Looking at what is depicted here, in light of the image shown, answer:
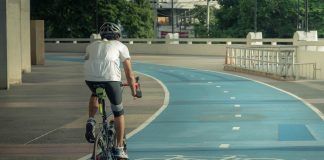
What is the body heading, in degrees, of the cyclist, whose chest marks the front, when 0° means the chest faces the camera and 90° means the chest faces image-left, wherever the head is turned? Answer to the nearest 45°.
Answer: approximately 225°

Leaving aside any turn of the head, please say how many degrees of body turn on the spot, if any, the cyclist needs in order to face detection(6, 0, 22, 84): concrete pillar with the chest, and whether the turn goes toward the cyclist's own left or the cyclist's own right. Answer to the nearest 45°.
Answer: approximately 45° to the cyclist's own left

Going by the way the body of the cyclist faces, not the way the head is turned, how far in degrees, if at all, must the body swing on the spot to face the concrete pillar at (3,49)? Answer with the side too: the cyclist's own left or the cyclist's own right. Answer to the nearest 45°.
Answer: approximately 45° to the cyclist's own left

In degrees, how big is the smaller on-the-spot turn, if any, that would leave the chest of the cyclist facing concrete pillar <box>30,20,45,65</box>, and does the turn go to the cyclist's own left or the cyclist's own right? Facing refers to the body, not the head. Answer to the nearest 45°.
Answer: approximately 45° to the cyclist's own left

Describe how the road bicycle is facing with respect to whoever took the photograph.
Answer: facing away from the viewer and to the right of the viewer

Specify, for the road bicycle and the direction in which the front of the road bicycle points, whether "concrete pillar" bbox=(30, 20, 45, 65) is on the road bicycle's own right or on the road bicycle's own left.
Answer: on the road bicycle's own left

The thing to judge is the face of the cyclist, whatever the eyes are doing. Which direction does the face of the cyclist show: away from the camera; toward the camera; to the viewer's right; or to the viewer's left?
away from the camera

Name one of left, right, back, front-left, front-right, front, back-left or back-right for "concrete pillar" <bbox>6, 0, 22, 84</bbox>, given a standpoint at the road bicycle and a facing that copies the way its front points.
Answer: front-left
